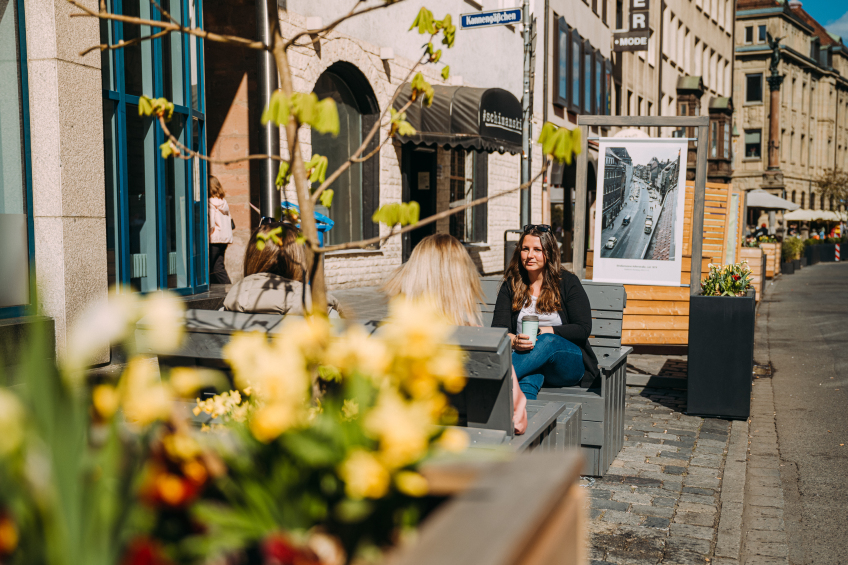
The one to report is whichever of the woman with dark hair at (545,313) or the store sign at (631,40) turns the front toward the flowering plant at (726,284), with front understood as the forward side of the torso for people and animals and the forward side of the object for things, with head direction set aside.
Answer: the store sign

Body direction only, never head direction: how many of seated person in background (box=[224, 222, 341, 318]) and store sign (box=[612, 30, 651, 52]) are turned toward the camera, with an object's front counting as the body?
1

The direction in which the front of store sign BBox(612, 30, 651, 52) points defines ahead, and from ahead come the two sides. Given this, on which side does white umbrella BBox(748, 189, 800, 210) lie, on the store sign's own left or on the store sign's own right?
on the store sign's own left

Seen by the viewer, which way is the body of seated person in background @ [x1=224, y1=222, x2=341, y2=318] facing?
away from the camera

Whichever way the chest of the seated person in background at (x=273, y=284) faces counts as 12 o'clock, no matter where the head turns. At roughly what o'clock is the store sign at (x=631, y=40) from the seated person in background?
The store sign is roughly at 1 o'clock from the seated person in background.

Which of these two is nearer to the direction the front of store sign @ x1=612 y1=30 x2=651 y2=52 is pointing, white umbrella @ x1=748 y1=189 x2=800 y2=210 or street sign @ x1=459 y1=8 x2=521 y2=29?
the street sign

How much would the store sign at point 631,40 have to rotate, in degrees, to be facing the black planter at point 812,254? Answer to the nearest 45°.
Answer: approximately 135° to its left

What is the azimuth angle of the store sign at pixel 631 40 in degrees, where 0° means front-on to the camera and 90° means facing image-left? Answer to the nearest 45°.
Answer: approximately 0°

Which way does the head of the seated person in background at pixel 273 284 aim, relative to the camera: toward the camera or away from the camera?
away from the camera

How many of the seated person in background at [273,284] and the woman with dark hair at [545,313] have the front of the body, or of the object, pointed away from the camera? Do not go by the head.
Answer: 1

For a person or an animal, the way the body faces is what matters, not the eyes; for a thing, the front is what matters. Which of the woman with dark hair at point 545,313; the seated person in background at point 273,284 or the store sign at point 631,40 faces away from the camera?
the seated person in background
